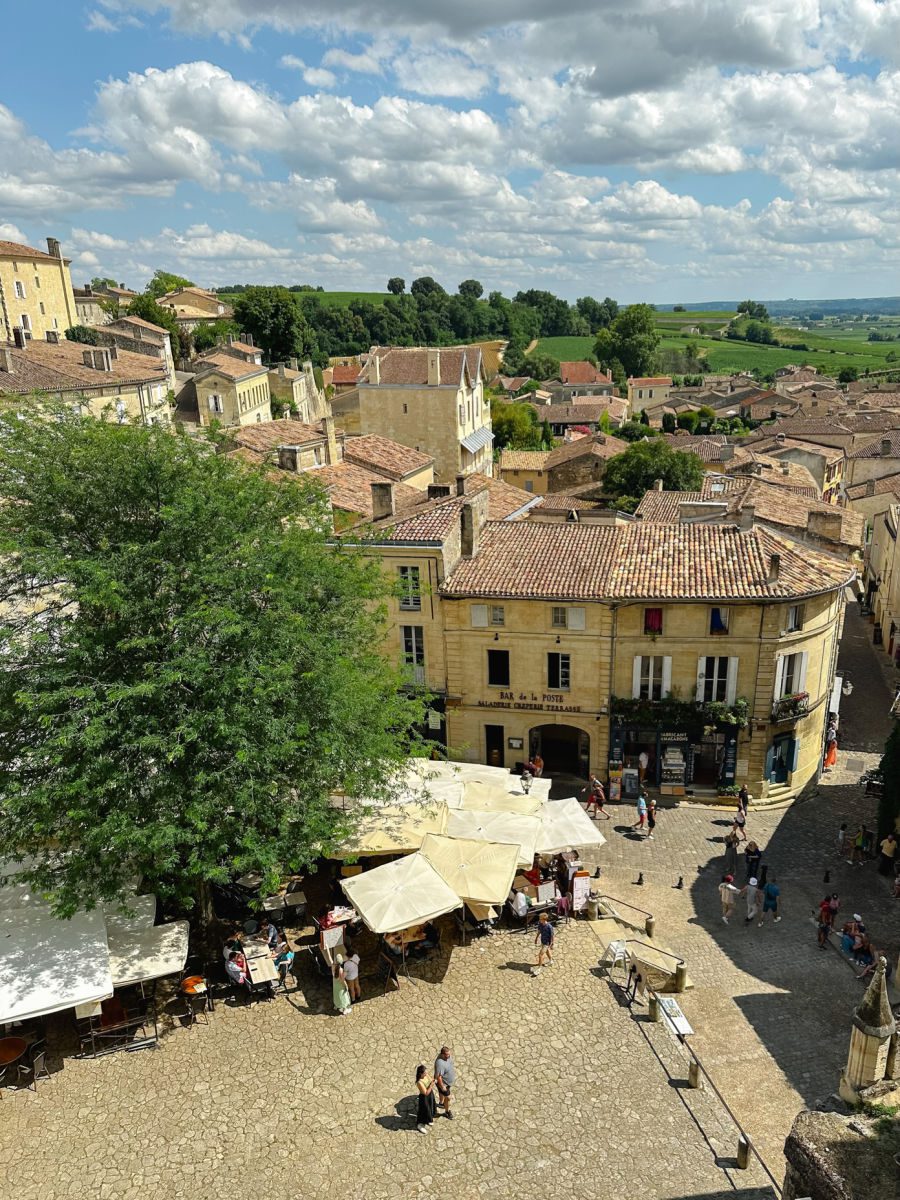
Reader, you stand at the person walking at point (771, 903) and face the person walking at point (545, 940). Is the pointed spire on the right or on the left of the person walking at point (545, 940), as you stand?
left

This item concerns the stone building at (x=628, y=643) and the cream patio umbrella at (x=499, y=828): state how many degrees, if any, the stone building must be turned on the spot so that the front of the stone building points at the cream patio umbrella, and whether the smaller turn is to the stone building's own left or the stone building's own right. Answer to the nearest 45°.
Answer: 0° — it already faces it

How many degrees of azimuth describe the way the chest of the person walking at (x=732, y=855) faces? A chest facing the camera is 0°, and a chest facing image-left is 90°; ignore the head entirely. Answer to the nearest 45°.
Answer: approximately 180°

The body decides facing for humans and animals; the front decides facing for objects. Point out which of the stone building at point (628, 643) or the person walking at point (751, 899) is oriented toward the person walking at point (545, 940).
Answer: the stone building

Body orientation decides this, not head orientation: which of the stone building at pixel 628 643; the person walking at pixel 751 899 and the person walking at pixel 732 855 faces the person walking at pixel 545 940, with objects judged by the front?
the stone building

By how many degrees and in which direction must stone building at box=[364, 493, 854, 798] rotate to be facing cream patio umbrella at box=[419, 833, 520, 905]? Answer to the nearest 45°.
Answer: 0° — it already faces it

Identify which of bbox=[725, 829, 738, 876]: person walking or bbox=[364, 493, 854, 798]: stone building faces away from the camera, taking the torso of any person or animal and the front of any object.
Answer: the person walking
